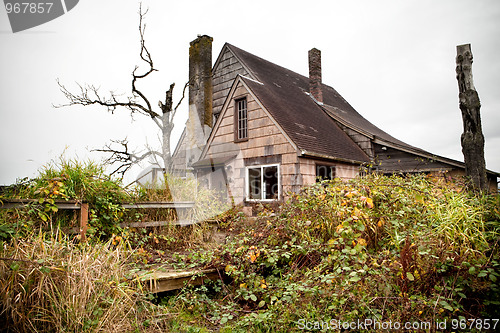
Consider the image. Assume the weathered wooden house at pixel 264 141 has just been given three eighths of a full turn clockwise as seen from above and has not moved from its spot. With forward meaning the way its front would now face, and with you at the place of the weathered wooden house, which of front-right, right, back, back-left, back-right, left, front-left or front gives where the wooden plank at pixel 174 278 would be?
back

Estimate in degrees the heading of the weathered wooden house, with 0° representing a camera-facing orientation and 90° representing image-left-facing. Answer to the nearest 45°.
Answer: approximately 45°

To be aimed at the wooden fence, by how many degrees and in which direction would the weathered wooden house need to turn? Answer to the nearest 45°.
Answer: approximately 45° to its left

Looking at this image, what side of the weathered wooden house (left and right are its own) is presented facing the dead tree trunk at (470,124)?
left

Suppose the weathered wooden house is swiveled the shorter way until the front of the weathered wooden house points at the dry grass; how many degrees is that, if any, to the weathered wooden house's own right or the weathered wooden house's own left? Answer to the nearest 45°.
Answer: approximately 45° to the weathered wooden house's own left
